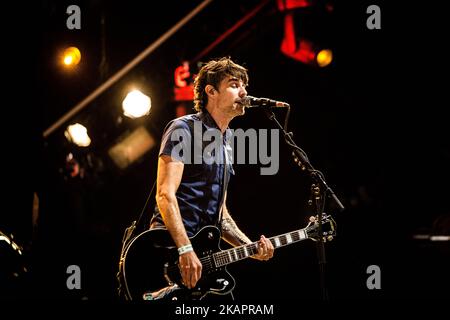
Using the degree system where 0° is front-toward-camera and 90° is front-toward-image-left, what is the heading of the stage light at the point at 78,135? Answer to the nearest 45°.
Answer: approximately 315°

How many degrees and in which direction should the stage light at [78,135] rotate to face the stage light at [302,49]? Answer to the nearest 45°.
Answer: approximately 45° to its left

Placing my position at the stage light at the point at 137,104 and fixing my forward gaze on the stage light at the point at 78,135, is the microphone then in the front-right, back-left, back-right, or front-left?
back-left

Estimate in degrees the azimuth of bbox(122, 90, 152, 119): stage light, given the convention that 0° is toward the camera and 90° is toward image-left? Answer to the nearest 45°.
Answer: approximately 0°

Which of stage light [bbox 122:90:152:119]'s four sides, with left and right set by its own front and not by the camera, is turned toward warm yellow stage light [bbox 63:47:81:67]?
right
